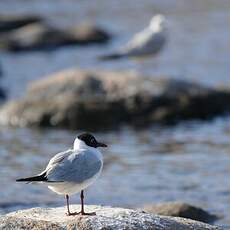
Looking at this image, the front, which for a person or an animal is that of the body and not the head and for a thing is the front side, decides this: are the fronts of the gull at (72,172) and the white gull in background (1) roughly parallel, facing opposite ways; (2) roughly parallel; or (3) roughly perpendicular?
roughly parallel

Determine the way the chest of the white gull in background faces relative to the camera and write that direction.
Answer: to the viewer's right

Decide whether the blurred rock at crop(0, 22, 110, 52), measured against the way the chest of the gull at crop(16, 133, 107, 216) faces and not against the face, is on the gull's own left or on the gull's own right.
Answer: on the gull's own left

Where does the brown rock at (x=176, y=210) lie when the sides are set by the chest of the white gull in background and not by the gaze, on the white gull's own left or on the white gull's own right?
on the white gull's own right

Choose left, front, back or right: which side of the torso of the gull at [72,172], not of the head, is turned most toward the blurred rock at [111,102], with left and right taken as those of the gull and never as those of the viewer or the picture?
left

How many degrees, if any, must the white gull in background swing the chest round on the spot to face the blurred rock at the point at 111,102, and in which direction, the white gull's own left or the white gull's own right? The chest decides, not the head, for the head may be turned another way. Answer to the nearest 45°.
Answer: approximately 90° to the white gull's own right

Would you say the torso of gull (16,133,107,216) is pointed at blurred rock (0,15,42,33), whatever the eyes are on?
no

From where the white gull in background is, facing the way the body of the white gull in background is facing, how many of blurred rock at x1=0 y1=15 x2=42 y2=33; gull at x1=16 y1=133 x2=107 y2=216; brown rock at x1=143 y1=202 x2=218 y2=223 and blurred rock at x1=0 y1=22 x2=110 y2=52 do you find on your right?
2

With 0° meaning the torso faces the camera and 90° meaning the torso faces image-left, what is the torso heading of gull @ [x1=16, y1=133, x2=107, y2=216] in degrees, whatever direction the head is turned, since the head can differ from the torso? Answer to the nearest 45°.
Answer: approximately 270°

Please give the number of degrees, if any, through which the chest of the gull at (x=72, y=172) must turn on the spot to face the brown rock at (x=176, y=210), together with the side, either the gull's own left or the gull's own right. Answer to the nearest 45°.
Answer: approximately 45° to the gull's own left

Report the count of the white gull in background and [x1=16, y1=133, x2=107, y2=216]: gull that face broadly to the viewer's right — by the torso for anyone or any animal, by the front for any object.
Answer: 2

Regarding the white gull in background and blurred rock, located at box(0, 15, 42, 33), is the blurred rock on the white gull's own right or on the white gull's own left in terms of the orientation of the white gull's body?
on the white gull's own left
